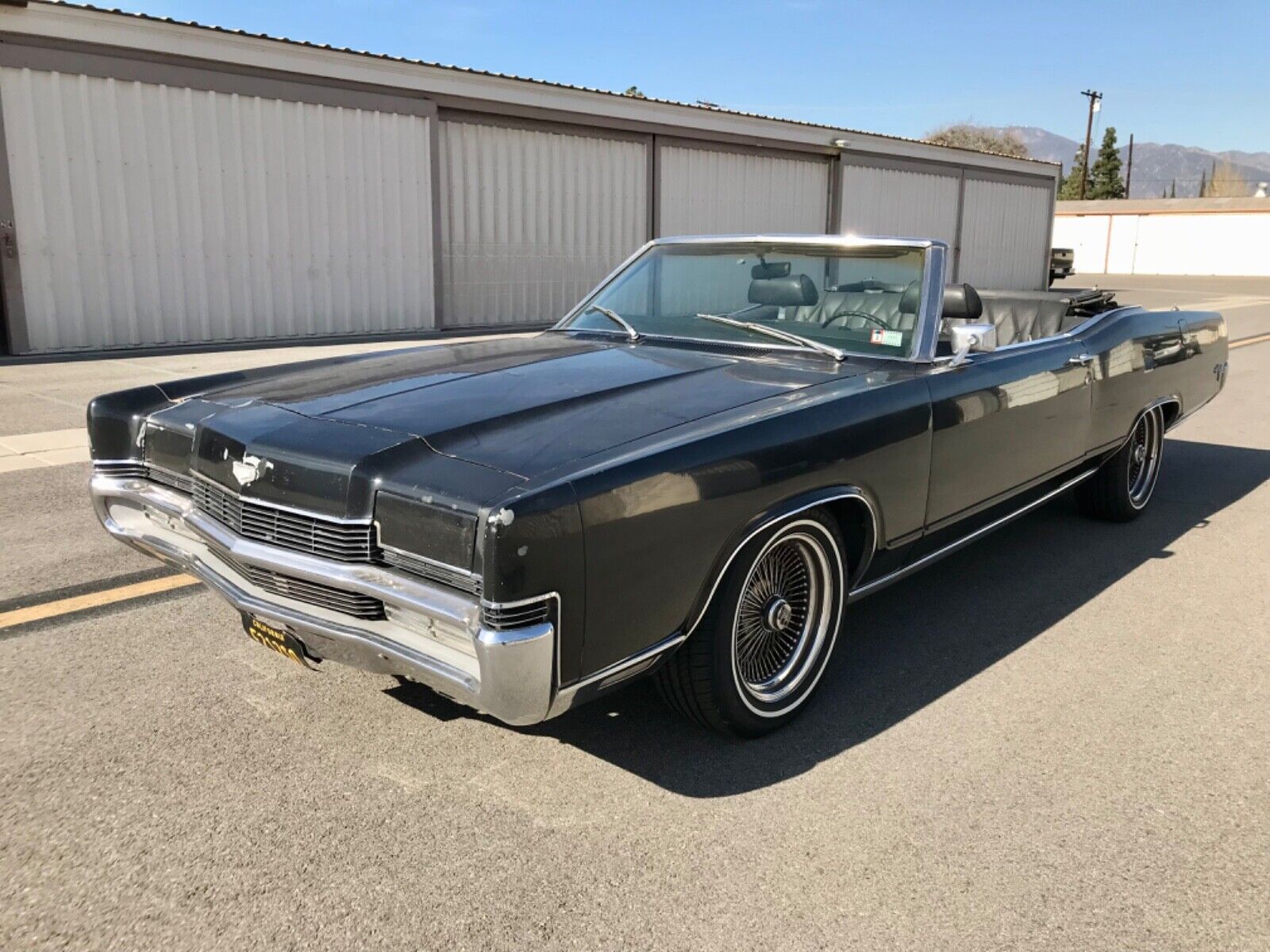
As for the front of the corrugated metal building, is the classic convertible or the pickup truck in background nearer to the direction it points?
the classic convertible

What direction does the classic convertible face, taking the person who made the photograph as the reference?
facing the viewer and to the left of the viewer

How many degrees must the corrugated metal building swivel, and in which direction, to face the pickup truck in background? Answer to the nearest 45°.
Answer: approximately 90° to its left

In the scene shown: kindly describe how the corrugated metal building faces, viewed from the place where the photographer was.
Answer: facing the viewer and to the right of the viewer

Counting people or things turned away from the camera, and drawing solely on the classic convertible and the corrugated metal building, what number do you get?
0

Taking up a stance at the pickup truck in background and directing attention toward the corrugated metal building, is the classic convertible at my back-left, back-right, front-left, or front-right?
front-left

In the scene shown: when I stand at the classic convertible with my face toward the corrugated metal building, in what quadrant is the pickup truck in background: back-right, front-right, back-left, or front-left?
front-right

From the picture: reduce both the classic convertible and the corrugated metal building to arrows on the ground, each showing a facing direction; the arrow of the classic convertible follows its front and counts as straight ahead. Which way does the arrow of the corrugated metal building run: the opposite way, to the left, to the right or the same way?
to the left

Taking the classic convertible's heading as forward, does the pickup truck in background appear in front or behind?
behind
